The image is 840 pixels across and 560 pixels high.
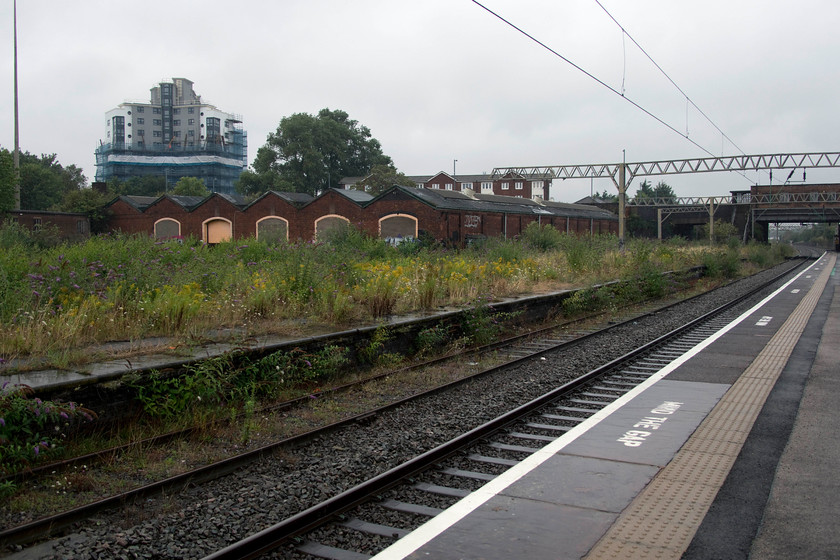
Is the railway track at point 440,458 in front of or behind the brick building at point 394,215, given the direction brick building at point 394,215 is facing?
in front

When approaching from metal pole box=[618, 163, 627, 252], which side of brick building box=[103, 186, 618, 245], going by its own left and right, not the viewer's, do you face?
left

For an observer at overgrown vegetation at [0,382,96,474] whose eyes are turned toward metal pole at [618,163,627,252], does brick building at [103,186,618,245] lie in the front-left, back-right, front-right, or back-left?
front-left

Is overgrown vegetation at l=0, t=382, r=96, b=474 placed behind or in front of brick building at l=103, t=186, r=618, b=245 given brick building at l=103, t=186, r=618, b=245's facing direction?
in front
